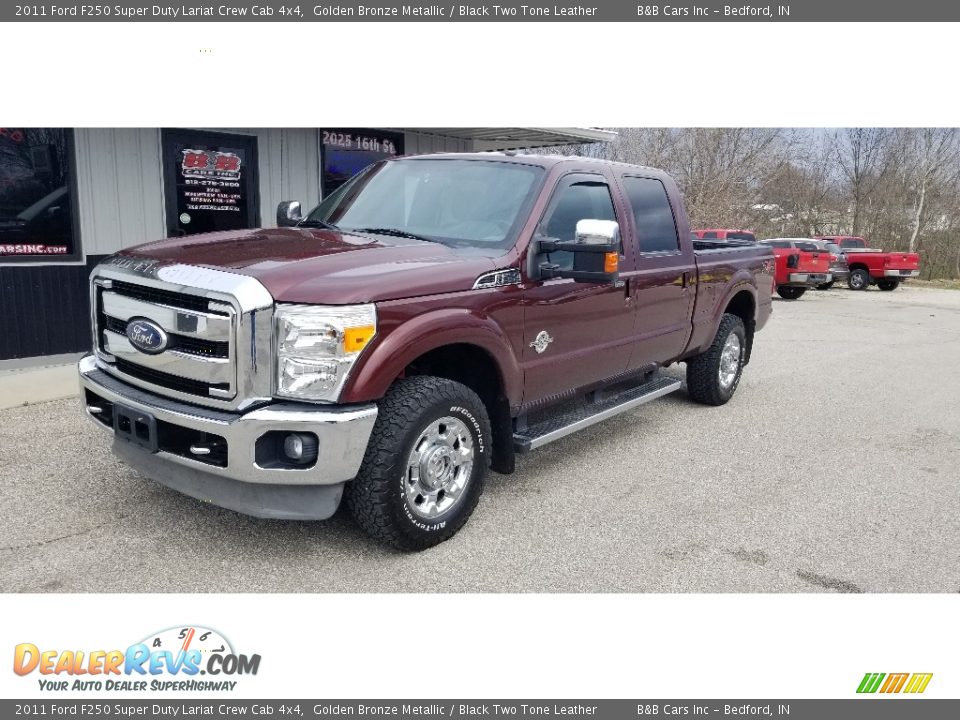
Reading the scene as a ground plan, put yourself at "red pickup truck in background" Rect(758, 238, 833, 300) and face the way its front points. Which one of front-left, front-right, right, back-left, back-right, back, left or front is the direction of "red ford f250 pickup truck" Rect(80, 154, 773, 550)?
back-left

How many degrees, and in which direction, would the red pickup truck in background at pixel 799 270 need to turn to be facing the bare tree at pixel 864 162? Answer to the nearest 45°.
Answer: approximately 45° to its right

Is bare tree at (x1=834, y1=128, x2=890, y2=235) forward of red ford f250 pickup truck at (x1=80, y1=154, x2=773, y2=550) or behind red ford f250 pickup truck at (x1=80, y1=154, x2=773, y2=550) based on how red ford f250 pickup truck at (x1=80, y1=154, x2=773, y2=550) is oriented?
behind

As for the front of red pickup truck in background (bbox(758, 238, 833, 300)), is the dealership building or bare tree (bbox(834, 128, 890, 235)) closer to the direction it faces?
the bare tree

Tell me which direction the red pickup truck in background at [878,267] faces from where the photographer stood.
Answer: facing away from the viewer and to the left of the viewer

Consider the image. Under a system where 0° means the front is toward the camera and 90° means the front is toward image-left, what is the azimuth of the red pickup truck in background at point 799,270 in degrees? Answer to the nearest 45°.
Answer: approximately 135°

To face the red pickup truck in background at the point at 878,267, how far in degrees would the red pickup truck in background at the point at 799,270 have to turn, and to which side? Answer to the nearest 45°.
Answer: approximately 90° to its right

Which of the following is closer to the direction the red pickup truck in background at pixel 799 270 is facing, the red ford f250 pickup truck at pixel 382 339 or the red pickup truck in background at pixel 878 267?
the red pickup truck in background

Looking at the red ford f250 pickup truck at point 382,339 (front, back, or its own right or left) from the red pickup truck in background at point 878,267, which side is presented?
back
